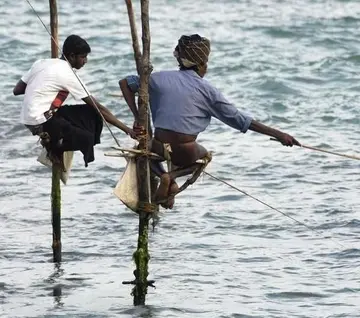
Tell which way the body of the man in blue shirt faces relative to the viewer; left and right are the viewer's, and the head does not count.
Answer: facing away from the viewer and to the right of the viewer

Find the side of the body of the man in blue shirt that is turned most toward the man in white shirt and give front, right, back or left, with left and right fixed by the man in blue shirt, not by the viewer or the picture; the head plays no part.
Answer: left

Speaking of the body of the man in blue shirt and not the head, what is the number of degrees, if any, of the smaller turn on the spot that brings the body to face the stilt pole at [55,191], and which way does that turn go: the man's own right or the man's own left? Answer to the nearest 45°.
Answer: approximately 90° to the man's own left

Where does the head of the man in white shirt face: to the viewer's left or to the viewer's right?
to the viewer's right
